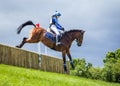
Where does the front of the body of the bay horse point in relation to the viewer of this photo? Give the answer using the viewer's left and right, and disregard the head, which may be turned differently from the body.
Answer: facing to the right of the viewer

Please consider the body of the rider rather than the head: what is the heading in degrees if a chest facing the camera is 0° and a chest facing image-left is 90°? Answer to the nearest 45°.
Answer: approximately 270°

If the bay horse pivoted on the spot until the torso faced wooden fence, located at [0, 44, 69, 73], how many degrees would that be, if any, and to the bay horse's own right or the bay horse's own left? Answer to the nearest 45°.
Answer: approximately 180°
